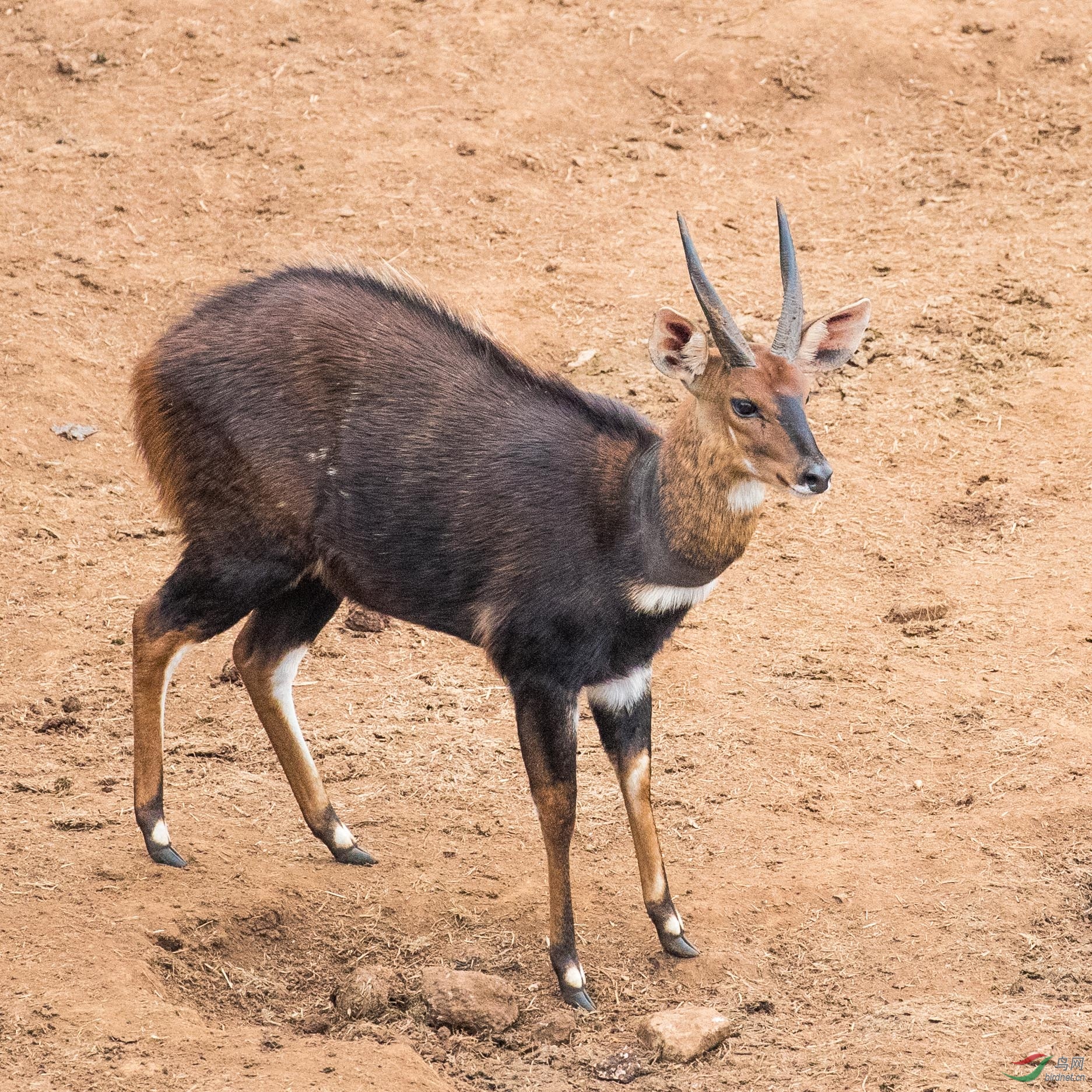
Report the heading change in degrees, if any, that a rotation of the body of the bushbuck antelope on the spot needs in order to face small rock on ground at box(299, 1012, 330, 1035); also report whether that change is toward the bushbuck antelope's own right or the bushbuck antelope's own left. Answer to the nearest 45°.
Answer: approximately 45° to the bushbuck antelope's own right

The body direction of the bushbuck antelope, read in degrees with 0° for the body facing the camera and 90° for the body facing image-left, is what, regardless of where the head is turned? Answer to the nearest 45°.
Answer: approximately 315°

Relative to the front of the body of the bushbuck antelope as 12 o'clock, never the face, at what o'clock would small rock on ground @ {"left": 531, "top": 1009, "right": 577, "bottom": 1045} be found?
The small rock on ground is roughly at 1 o'clock from the bushbuck antelope.
